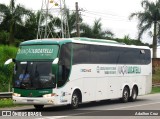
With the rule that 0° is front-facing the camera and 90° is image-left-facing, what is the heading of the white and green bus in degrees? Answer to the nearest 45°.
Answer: approximately 45°
